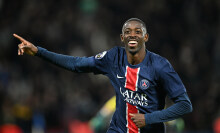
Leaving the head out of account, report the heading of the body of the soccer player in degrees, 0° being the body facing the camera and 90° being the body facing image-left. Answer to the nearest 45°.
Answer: approximately 0°
